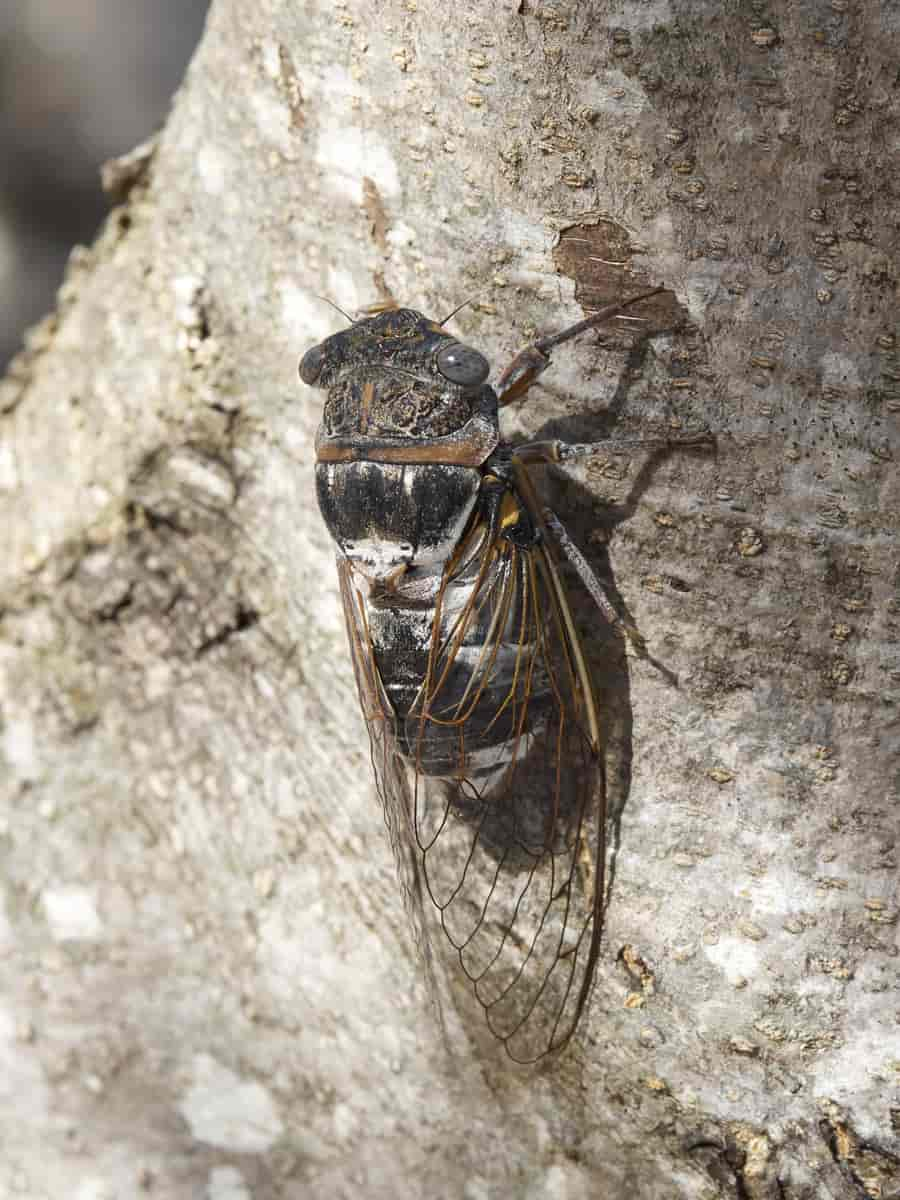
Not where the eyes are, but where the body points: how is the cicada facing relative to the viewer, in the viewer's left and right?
facing away from the viewer
